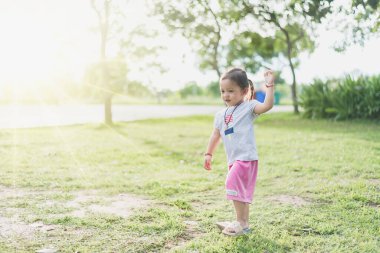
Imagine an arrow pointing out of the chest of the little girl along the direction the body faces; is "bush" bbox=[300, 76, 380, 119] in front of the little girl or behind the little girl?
behind

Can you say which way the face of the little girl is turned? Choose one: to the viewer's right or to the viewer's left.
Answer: to the viewer's left

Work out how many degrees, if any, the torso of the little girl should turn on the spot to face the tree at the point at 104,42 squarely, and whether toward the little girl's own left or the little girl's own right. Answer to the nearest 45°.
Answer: approximately 135° to the little girl's own right

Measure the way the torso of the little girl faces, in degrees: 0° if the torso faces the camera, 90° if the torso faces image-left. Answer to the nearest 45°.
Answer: approximately 45°
